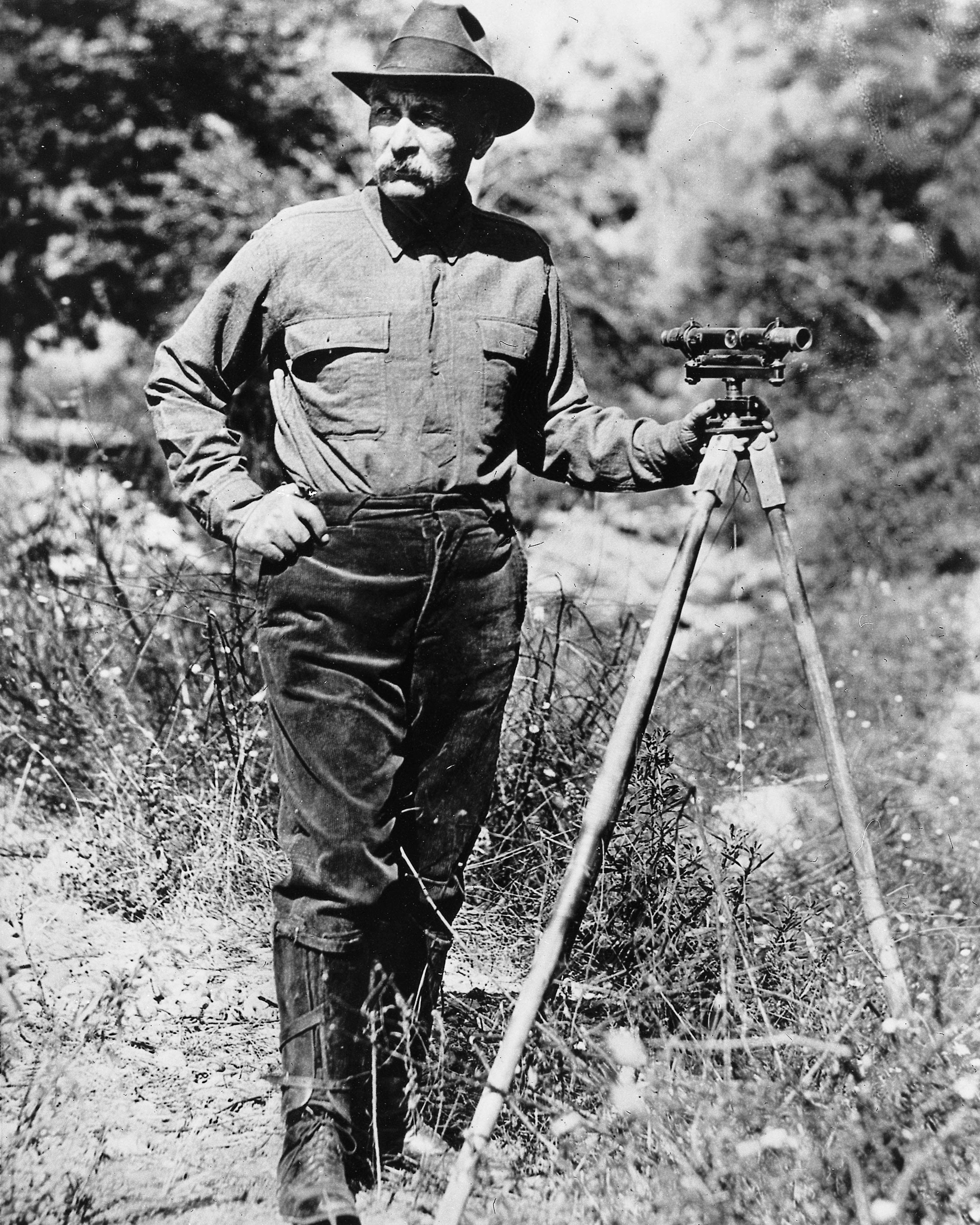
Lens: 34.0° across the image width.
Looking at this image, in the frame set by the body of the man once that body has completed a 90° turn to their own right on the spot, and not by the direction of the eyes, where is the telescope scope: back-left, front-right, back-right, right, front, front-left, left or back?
back

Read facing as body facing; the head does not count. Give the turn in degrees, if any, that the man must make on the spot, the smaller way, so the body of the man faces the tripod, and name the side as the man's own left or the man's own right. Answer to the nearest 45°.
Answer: approximately 45° to the man's own left

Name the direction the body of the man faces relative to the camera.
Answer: toward the camera
